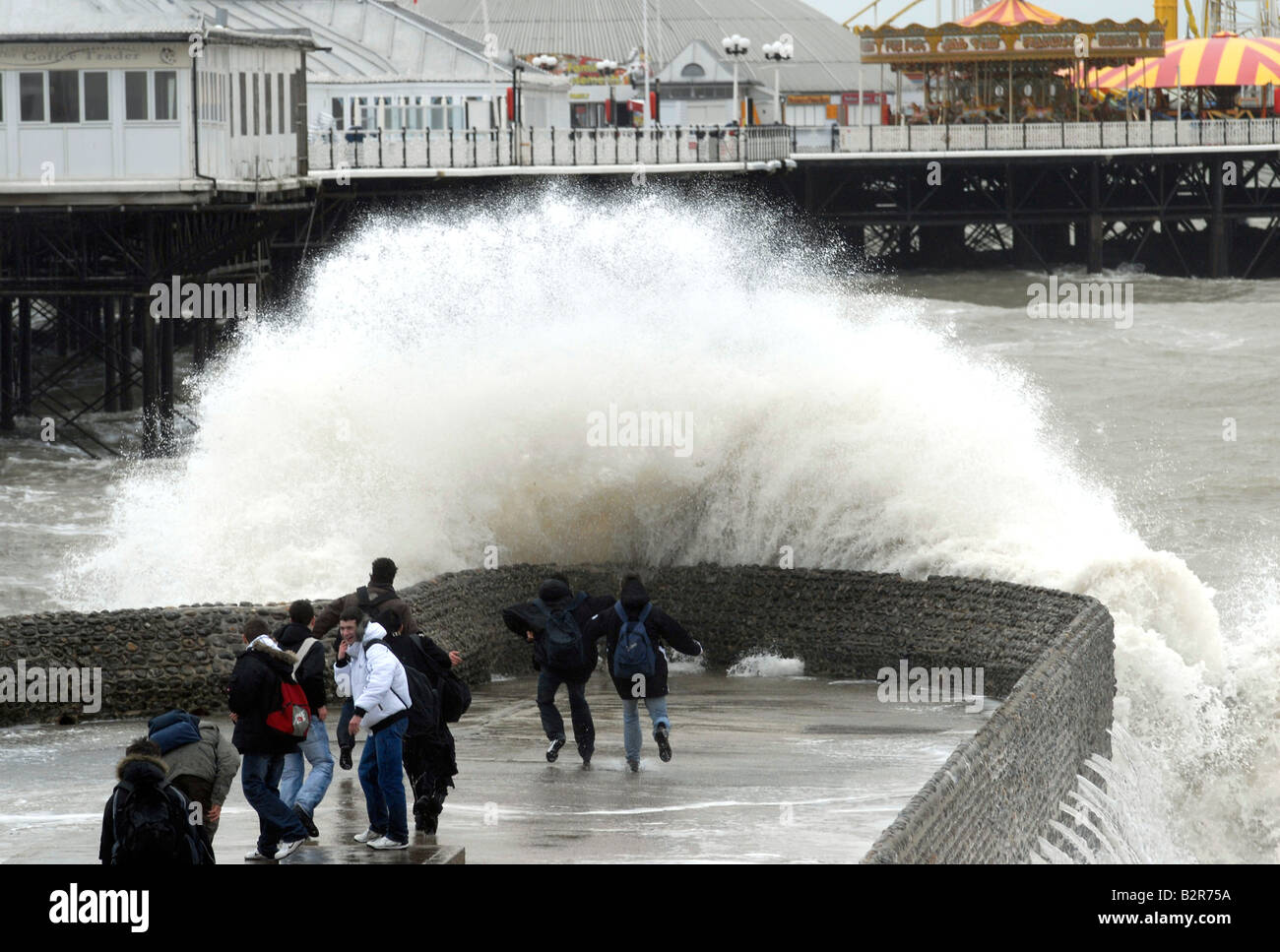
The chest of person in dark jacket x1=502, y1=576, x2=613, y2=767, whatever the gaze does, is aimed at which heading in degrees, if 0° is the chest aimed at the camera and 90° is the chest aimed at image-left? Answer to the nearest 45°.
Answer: approximately 180°

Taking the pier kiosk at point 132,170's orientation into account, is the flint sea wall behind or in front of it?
in front

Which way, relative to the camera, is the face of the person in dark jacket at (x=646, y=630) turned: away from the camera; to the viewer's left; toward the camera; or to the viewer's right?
away from the camera

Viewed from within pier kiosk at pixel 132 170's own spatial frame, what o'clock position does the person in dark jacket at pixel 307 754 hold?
The person in dark jacket is roughly at 12 o'clock from the pier kiosk.

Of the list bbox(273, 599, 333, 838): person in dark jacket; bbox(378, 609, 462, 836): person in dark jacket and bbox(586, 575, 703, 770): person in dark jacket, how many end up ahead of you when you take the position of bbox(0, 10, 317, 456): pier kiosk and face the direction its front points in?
3

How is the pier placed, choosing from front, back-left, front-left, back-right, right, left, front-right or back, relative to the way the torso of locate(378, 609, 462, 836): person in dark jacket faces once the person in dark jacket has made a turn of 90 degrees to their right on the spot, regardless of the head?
front-left

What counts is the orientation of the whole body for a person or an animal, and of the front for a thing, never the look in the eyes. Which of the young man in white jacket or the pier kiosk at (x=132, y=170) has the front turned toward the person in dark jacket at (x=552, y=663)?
the pier kiosk

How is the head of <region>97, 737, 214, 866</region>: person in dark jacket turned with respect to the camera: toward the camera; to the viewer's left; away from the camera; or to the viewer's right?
away from the camera

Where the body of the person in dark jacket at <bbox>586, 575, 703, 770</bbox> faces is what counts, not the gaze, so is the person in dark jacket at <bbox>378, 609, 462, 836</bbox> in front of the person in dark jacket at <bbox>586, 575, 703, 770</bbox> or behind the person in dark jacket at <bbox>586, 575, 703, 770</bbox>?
behind

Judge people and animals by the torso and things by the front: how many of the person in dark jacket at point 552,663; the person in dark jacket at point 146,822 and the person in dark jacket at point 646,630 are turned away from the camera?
3

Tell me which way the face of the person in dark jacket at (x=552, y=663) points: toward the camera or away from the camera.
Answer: away from the camera

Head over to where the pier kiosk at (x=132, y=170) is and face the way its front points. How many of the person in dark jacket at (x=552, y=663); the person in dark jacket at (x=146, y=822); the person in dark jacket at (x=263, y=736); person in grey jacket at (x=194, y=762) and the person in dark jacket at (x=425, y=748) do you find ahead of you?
5

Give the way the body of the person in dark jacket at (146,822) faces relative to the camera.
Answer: away from the camera

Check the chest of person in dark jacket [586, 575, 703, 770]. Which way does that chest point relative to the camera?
away from the camera

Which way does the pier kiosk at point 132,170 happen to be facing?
toward the camera
